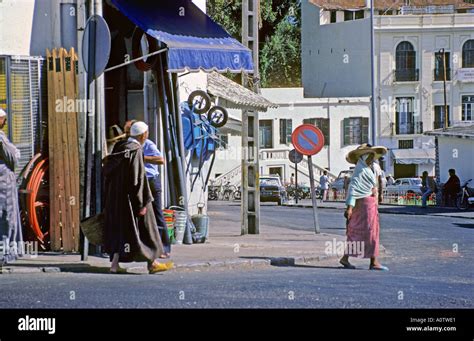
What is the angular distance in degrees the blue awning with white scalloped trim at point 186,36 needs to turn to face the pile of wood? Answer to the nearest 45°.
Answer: approximately 90° to its right

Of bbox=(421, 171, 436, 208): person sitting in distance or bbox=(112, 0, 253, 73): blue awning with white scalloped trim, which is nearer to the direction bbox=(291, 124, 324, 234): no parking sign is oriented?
the blue awning with white scalloped trim

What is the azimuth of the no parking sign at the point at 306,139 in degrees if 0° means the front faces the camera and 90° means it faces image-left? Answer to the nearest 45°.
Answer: approximately 0°

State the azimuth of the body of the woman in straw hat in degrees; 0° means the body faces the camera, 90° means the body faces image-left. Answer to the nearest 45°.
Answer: approximately 270°
